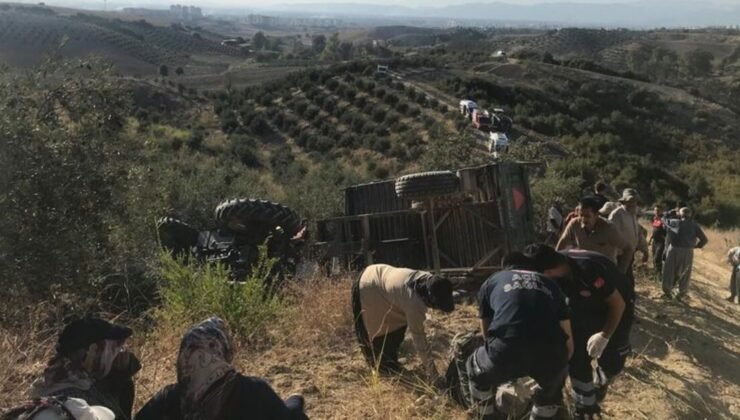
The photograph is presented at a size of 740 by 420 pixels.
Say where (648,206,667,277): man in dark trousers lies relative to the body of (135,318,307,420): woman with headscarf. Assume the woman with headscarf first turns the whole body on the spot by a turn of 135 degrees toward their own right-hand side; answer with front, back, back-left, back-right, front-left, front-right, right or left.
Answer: left

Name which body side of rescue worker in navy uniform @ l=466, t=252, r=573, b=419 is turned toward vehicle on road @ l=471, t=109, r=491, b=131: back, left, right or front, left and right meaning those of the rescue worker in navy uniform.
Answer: front

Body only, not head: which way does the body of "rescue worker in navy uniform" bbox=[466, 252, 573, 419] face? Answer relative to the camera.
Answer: away from the camera

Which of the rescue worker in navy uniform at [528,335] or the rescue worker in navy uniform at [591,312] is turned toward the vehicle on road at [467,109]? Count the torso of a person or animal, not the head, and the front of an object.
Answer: the rescue worker in navy uniform at [528,335]

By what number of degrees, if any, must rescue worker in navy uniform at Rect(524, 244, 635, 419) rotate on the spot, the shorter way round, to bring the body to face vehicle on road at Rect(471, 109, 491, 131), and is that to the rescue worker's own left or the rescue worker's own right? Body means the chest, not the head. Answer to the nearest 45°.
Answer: approximately 135° to the rescue worker's own right

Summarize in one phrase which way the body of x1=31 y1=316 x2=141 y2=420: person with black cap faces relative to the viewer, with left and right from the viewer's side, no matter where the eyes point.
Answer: facing to the right of the viewer

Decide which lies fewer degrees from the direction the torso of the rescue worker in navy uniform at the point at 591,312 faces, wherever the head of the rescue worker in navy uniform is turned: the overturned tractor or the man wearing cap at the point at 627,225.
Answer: the overturned tractor

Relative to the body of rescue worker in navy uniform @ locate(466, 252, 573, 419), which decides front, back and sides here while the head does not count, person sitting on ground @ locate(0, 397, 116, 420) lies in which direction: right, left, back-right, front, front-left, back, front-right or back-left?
back-left

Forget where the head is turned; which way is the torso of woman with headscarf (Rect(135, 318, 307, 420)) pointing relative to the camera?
away from the camera

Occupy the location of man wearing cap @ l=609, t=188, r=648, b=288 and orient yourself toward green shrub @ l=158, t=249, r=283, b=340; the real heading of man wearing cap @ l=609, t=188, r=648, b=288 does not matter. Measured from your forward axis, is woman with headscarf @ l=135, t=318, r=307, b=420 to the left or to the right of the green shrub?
left
